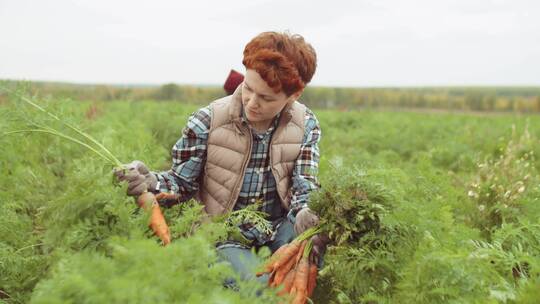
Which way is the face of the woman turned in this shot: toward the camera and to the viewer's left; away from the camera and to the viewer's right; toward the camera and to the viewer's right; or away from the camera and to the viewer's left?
toward the camera and to the viewer's left

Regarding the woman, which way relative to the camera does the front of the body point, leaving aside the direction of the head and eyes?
toward the camera
